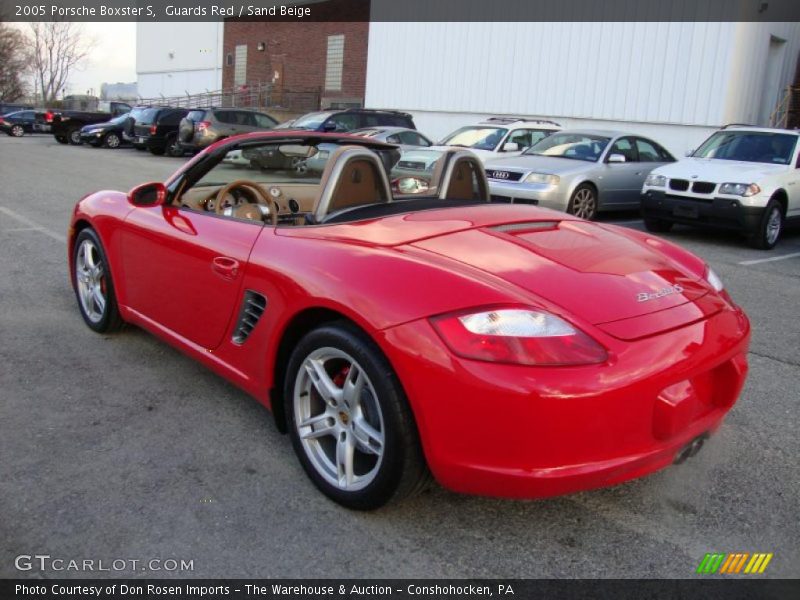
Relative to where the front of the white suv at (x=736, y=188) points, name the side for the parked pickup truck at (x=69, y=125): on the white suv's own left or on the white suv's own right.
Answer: on the white suv's own right

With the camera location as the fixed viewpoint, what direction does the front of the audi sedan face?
facing the viewer and to the left of the viewer

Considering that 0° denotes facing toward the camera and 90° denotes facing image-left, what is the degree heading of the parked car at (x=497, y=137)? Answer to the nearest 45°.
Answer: approximately 45°

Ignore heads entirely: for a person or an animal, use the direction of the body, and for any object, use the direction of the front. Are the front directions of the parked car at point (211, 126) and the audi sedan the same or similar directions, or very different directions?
very different directions

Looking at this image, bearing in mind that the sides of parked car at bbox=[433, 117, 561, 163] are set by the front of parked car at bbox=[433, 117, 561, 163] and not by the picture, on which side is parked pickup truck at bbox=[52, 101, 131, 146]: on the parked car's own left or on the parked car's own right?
on the parked car's own right

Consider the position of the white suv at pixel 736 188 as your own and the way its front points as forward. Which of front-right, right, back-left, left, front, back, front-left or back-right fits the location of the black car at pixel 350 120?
right

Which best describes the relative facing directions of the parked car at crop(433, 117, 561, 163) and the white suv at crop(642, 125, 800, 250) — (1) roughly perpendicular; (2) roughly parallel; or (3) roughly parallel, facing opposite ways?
roughly parallel

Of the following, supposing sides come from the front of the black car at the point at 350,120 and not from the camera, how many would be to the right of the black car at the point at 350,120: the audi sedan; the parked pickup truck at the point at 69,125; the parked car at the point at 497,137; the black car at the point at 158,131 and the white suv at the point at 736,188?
2

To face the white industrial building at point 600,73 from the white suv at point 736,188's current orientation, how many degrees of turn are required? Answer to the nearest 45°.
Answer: approximately 135° to its right

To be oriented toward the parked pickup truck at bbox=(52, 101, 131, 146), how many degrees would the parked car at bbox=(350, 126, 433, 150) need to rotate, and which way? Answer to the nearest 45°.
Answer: approximately 90° to its right

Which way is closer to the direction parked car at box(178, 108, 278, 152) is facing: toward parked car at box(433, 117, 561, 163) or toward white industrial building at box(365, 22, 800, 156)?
the white industrial building
